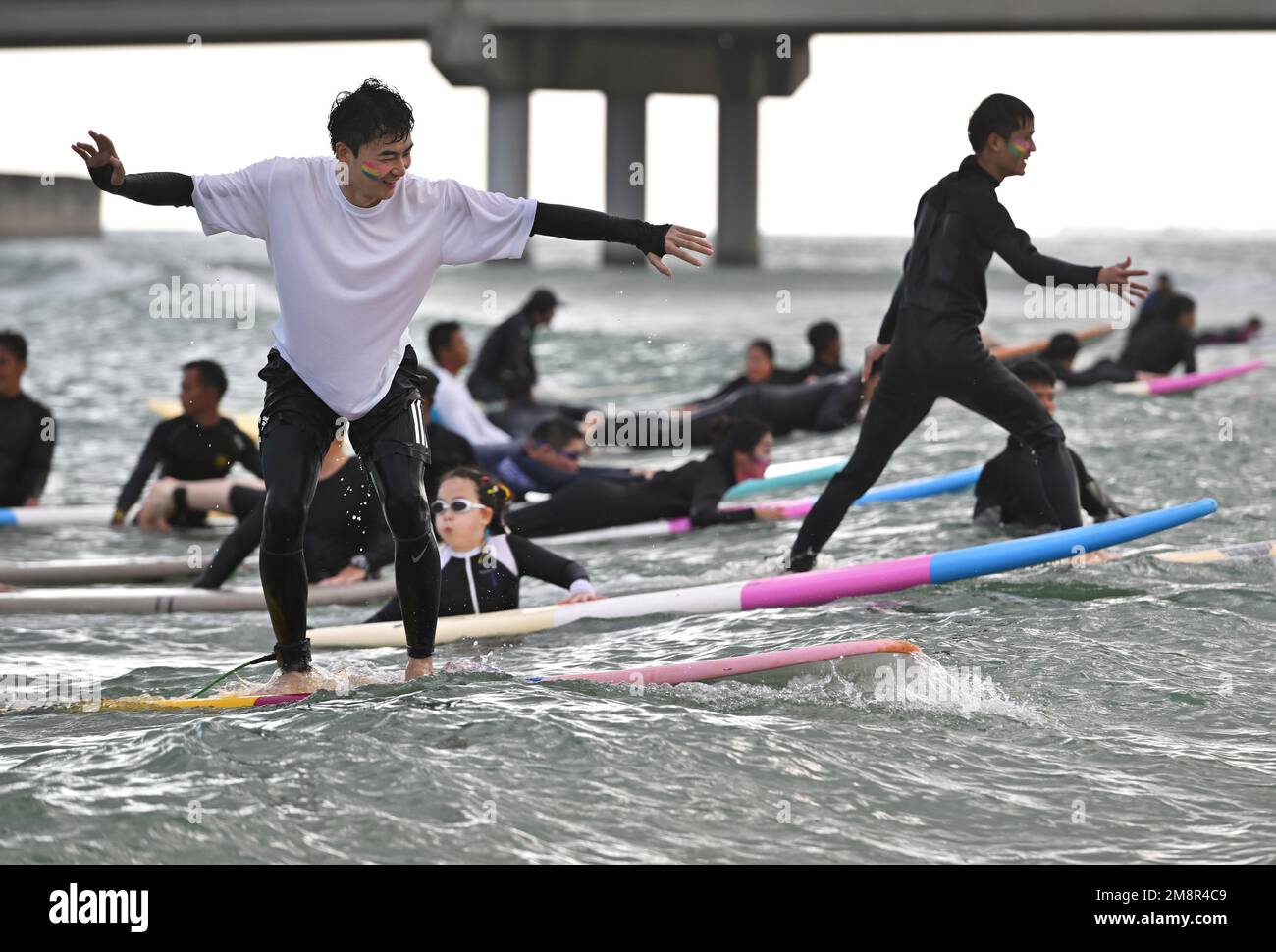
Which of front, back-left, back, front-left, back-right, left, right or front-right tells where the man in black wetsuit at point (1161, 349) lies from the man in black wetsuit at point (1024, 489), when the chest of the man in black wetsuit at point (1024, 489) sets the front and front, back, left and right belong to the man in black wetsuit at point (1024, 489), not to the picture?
back

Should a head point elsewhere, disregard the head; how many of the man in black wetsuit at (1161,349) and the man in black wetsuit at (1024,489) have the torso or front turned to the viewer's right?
1

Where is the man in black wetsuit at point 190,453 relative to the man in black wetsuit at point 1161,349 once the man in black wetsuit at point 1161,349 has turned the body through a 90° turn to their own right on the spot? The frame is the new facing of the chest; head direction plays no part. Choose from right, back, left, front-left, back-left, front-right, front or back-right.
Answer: front-right

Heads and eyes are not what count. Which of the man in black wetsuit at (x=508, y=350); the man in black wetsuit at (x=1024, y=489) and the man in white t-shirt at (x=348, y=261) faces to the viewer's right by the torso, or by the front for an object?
the man in black wetsuit at (x=508, y=350)

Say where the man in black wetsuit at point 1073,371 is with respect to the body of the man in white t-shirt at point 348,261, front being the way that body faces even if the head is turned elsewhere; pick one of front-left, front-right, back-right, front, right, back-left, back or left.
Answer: back-left

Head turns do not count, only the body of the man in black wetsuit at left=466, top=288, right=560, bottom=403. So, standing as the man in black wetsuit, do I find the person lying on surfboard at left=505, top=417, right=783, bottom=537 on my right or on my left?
on my right

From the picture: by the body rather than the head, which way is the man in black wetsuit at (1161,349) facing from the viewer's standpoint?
to the viewer's right

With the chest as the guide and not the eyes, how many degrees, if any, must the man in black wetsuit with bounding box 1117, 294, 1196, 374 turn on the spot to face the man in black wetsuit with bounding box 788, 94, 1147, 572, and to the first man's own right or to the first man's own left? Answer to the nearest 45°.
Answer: approximately 90° to the first man's own right

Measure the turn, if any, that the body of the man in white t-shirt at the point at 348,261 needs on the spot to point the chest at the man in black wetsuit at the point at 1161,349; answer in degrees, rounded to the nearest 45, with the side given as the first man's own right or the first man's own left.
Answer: approximately 135° to the first man's own left

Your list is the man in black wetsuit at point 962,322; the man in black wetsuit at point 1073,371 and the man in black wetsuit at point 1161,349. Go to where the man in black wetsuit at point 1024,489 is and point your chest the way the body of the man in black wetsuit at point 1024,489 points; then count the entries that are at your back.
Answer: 2
